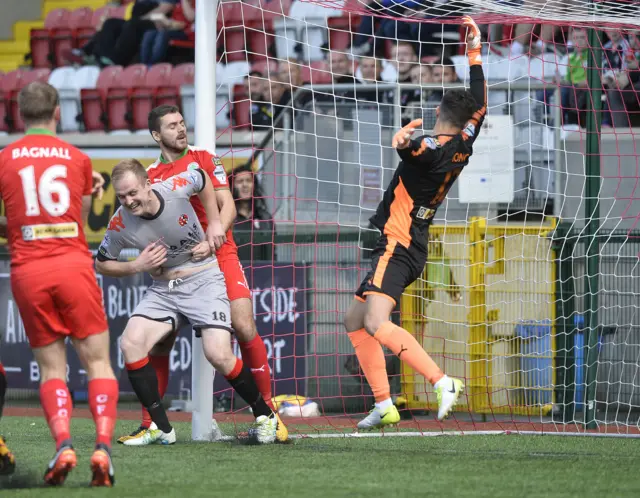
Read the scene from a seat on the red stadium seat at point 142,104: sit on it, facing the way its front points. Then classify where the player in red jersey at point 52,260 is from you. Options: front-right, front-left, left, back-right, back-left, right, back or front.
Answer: front-left

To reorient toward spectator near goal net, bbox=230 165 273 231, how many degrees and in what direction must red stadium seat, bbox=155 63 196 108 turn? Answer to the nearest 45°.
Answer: approximately 45° to its left

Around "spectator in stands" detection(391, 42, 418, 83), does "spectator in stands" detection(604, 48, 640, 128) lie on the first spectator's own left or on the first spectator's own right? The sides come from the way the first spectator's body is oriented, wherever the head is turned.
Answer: on the first spectator's own left

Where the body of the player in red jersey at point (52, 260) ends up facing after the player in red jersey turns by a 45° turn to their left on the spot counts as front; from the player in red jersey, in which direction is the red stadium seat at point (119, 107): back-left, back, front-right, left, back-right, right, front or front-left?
front-right

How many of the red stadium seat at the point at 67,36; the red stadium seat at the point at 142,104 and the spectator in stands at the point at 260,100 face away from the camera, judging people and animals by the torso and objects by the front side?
0

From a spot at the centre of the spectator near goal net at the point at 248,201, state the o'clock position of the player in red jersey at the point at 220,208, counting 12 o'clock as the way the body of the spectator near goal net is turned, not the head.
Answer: The player in red jersey is roughly at 12 o'clock from the spectator near goal net.

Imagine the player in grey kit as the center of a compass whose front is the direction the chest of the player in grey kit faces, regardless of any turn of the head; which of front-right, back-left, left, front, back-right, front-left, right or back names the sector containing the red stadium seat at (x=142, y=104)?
back

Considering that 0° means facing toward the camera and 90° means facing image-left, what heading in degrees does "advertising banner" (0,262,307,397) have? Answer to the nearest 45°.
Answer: approximately 0°

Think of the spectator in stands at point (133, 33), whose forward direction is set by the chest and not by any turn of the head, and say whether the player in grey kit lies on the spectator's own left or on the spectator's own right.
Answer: on the spectator's own left

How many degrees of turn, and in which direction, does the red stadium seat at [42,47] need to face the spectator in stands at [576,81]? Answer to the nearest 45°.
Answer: approximately 90° to its left

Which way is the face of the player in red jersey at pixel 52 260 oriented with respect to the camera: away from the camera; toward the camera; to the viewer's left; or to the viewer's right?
away from the camera

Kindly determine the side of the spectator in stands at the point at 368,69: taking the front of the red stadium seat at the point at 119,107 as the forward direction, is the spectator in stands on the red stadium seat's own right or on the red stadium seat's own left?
on the red stadium seat's own left

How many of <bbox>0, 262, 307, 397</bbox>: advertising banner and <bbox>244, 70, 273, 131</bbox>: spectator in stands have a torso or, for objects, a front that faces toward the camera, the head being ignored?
2

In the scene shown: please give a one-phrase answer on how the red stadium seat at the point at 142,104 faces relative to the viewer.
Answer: facing the viewer and to the left of the viewer

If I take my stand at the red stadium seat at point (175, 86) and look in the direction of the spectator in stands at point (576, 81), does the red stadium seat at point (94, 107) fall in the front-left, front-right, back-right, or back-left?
back-right

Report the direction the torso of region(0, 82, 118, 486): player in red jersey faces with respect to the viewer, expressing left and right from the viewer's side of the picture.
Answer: facing away from the viewer

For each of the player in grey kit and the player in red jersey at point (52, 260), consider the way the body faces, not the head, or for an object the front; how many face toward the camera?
1
